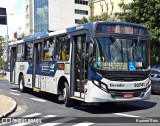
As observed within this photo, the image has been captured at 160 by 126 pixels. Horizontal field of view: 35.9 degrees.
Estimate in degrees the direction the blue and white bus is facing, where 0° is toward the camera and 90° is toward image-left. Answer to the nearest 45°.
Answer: approximately 315°
